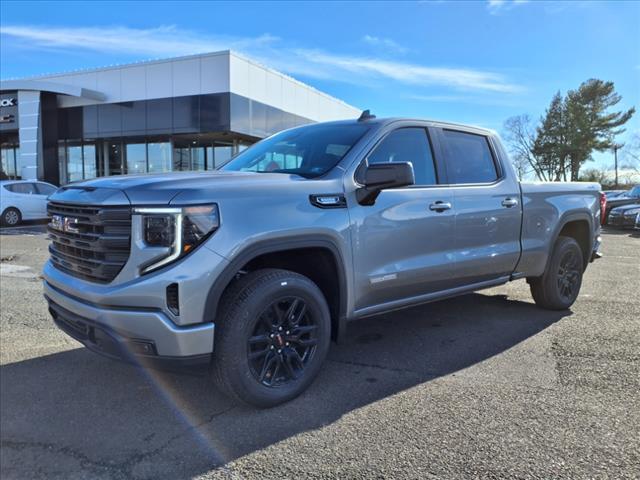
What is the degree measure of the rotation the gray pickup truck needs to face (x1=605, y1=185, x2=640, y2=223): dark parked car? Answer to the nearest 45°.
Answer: approximately 180°

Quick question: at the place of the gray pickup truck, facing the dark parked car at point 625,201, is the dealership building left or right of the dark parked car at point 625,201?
left

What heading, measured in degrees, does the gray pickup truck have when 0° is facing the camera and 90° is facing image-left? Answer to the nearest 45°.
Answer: approximately 45°

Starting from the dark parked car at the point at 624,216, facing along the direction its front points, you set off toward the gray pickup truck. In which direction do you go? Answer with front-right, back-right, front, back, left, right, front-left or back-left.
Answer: front-left

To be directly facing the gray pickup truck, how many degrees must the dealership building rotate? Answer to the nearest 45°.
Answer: approximately 45° to its left

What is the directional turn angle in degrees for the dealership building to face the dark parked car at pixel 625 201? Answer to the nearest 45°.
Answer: approximately 90° to its left

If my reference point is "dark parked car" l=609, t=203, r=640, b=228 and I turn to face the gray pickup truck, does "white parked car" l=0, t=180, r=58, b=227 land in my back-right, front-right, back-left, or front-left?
front-right

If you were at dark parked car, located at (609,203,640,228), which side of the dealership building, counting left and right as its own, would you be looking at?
left
